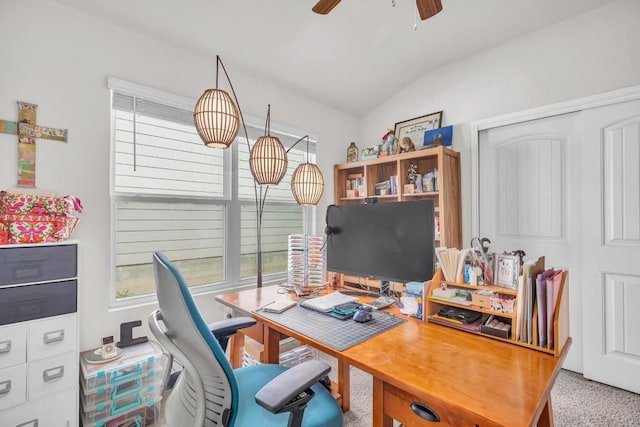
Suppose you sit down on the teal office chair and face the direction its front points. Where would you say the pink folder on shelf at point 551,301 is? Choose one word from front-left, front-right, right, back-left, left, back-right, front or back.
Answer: front-right

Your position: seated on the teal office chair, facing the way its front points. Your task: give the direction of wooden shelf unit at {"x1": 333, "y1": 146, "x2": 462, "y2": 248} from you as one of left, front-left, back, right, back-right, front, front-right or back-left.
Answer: front

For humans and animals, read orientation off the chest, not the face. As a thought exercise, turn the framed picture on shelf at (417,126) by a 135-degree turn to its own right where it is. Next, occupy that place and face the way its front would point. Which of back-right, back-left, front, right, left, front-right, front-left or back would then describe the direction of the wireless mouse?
back

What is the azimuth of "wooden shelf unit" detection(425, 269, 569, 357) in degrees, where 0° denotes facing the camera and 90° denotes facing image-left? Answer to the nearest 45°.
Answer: approximately 45°

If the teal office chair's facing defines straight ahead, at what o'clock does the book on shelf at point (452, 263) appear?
The book on shelf is roughly at 1 o'clock from the teal office chair.

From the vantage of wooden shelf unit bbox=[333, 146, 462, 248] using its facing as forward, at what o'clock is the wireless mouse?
The wireless mouse is roughly at 11 o'clock from the wooden shelf unit.

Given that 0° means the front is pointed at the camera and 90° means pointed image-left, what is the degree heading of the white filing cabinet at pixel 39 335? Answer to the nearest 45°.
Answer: approximately 315°

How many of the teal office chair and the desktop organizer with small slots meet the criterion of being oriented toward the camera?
1

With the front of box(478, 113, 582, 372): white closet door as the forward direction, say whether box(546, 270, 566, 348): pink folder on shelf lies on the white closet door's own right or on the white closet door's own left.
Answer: on the white closet door's own left

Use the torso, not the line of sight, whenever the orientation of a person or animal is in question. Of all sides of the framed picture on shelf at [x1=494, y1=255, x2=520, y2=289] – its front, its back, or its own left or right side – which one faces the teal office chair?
front

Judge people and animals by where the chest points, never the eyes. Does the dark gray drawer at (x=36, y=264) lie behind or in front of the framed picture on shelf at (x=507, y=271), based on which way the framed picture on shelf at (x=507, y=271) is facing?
in front

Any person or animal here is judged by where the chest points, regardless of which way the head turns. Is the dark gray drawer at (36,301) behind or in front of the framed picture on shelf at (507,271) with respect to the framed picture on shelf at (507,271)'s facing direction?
in front

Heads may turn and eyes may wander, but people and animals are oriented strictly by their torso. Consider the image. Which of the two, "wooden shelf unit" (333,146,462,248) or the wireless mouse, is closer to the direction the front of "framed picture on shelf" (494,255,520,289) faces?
the wireless mouse

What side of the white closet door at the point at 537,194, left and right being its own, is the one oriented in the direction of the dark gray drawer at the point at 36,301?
front
